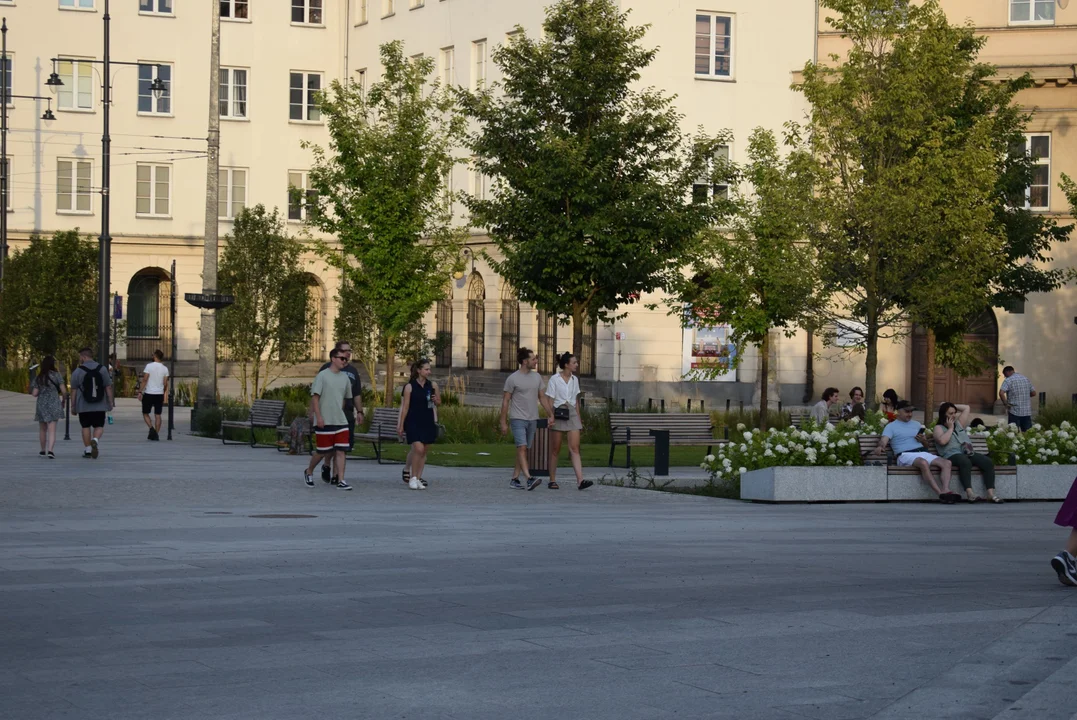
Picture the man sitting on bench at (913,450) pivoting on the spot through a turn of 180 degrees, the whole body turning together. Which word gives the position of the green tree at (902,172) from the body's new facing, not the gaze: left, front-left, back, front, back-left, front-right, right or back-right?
front-right

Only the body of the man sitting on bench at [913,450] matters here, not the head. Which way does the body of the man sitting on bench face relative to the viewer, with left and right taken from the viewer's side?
facing the viewer and to the right of the viewer

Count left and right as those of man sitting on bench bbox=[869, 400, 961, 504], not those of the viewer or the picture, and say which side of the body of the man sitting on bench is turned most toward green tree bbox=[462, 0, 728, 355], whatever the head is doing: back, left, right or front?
back
